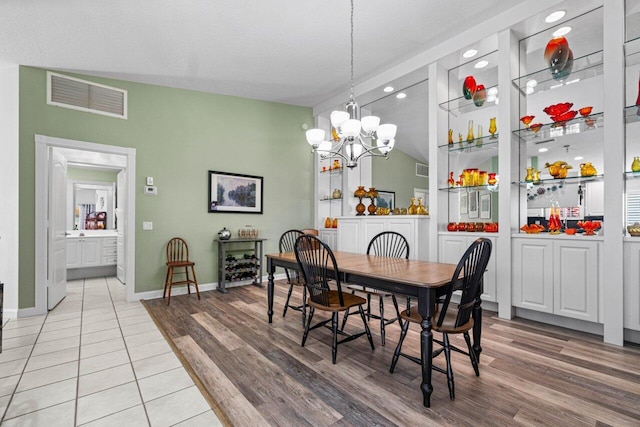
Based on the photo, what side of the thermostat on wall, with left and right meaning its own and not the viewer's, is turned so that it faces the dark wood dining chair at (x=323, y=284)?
front

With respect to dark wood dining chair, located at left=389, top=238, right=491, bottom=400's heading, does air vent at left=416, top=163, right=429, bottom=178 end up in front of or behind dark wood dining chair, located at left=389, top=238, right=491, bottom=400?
in front

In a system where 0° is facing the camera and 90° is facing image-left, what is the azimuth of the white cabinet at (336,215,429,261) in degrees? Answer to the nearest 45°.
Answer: approximately 45°

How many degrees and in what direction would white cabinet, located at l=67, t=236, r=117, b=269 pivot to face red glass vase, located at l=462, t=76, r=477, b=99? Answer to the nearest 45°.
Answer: approximately 45° to its left

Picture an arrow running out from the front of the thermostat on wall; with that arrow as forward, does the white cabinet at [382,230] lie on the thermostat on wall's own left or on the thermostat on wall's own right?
on the thermostat on wall's own left

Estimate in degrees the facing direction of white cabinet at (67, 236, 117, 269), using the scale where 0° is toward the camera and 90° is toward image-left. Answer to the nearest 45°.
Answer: approximately 0°

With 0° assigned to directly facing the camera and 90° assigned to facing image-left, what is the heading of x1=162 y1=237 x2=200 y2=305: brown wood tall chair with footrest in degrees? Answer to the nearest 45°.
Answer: approximately 315°

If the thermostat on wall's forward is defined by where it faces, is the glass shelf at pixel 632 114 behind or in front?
in front
